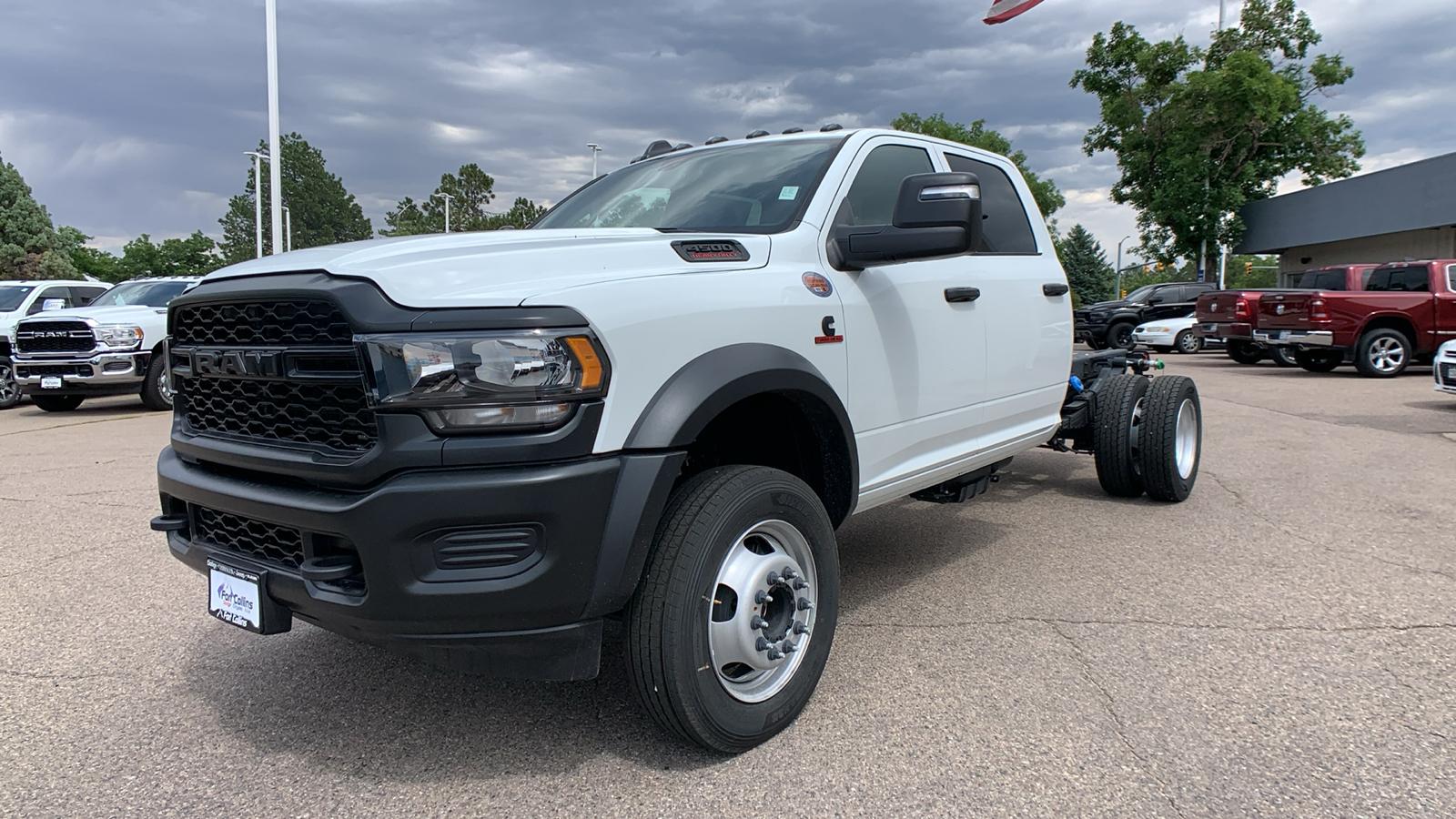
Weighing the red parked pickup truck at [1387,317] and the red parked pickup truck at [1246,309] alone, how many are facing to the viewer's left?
0

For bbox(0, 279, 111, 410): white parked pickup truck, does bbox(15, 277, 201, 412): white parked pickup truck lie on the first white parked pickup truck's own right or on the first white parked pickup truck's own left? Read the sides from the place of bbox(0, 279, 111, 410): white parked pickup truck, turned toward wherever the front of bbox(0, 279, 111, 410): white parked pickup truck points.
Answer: on the first white parked pickup truck's own left

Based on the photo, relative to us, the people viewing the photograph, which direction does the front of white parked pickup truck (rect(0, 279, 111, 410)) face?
facing the viewer and to the left of the viewer

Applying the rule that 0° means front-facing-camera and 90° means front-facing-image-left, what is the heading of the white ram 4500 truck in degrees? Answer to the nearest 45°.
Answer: approximately 45°

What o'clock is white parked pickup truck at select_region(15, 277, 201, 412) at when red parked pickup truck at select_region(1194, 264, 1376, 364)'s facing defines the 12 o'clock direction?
The white parked pickup truck is roughly at 6 o'clock from the red parked pickup truck.

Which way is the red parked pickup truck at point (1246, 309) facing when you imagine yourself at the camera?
facing away from the viewer and to the right of the viewer

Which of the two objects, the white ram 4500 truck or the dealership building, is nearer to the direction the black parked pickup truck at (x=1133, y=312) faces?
the white ram 4500 truck

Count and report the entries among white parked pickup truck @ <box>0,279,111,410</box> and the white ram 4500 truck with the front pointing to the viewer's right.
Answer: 0

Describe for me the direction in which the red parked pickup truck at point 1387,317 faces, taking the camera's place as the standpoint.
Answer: facing away from the viewer and to the right of the viewer

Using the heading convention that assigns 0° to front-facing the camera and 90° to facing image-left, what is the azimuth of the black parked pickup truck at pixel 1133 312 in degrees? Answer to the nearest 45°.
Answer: approximately 45°

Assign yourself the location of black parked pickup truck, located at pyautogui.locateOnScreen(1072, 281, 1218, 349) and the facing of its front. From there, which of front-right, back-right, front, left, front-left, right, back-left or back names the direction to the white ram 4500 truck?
front-left

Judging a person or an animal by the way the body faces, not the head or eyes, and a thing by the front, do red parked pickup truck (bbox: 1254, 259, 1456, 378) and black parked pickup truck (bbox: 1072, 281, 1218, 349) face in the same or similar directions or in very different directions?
very different directions

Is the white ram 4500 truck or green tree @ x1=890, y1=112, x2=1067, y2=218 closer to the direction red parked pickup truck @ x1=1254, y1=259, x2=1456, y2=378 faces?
the green tree

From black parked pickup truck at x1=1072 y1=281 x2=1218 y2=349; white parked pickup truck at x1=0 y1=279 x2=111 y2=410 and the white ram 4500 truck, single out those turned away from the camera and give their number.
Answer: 0

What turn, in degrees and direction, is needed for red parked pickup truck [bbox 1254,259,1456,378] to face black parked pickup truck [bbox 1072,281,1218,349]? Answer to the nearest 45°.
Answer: approximately 90° to its left

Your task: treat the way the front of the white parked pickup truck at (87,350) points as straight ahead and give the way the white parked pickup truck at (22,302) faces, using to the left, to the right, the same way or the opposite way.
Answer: the same way

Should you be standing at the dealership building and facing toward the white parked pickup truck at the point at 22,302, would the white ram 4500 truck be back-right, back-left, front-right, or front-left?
front-left

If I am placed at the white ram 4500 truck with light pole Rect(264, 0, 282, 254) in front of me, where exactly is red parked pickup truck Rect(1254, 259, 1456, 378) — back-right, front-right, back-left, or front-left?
front-right

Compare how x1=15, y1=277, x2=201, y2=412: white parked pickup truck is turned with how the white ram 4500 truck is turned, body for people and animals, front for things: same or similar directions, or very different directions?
same or similar directions
